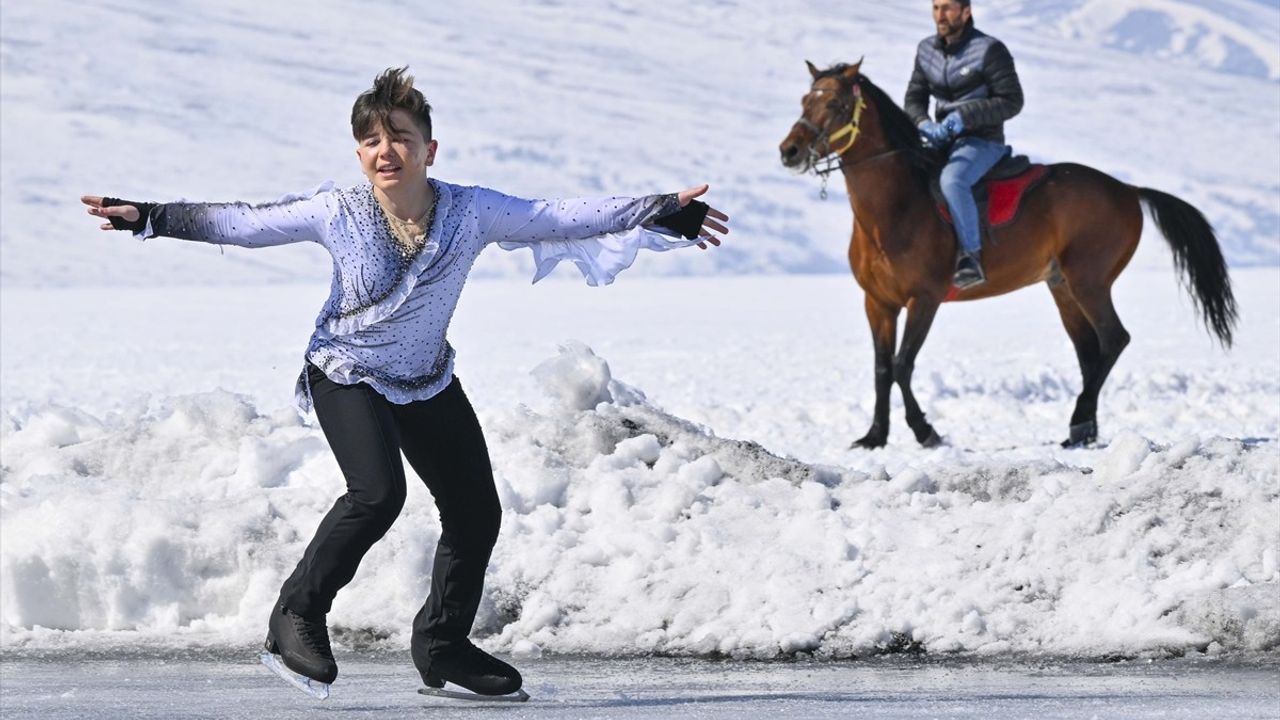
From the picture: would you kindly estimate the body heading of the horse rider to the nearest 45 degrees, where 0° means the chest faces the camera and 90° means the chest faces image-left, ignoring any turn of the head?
approximately 45°

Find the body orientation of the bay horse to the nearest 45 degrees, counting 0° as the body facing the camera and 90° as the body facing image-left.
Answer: approximately 90°
